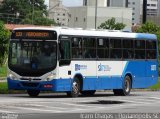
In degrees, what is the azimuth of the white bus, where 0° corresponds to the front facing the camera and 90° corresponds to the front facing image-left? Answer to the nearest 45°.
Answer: approximately 45°

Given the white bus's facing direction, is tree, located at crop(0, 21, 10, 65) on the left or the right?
on its right
